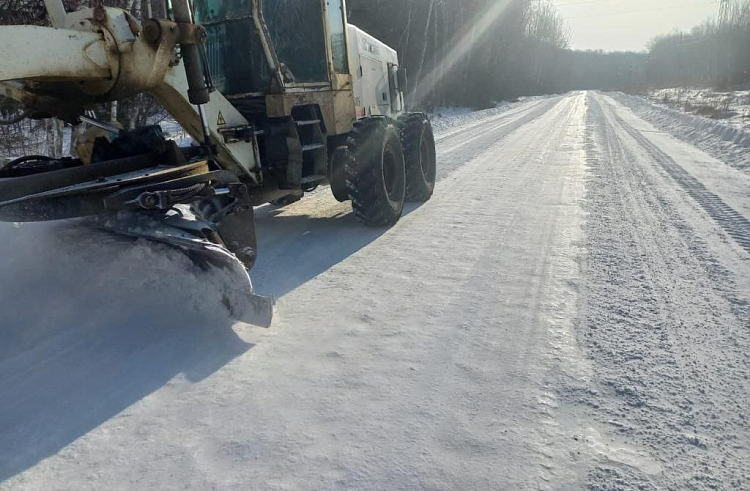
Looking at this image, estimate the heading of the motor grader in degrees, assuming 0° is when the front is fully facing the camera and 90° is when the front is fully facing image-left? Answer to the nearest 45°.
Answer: approximately 45°

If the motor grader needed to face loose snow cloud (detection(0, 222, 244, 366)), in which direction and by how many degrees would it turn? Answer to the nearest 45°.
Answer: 0° — it already faces it
